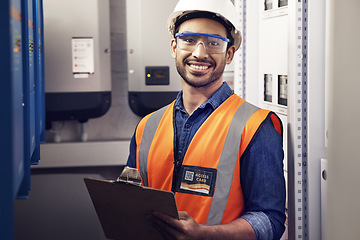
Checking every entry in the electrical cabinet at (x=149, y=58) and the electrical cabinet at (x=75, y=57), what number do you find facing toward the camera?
2

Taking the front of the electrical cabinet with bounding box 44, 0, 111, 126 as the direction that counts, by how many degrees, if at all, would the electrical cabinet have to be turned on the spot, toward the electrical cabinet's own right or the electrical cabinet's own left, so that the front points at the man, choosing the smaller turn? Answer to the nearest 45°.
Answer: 0° — it already faces them

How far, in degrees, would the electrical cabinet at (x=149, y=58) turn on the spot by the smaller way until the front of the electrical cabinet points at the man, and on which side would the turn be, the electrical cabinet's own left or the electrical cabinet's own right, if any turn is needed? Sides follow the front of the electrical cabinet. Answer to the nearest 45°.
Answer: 0° — it already faces them

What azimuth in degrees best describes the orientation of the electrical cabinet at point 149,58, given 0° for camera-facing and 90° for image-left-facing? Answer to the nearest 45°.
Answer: approximately 0°

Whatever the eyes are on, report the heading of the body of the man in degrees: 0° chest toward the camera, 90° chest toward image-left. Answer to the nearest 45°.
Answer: approximately 45°

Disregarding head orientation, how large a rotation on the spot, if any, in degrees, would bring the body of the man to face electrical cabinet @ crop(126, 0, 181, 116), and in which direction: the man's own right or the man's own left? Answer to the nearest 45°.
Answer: approximately 135° to the man's own right

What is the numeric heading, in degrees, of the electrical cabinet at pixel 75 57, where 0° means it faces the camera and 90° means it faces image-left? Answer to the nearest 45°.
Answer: approximately 0°
